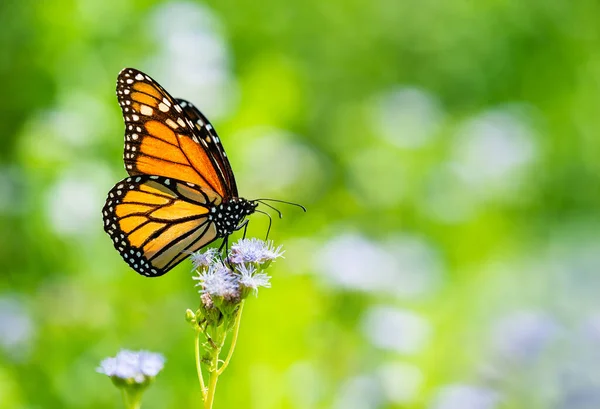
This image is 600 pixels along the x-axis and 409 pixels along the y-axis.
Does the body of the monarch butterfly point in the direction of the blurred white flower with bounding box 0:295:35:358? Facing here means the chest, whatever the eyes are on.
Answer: no

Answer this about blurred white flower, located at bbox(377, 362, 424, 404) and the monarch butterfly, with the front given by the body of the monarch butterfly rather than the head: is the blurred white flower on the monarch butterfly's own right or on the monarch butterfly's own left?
on the monarch butterfly's own left

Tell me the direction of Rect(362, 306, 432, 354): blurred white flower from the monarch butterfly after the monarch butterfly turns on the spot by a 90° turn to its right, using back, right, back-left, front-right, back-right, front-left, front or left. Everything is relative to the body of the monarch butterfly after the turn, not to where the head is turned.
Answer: back-left

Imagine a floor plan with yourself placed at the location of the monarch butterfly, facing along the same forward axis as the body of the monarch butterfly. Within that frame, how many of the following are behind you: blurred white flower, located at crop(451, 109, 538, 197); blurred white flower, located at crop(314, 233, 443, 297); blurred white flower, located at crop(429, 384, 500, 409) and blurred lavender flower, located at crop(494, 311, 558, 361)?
0

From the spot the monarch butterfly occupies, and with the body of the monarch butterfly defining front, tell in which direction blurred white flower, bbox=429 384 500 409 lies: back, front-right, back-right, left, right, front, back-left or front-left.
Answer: front-left

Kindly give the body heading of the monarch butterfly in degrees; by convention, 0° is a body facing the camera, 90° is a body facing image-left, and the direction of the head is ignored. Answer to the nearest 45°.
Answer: approximately 270°

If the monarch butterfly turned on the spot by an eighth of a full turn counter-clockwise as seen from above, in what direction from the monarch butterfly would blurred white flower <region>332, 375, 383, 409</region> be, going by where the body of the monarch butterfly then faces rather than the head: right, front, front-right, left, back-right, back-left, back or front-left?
front

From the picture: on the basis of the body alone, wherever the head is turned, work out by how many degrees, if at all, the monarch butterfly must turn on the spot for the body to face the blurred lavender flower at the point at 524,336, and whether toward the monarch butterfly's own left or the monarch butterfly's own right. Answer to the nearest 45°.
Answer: approximately 45° to the monarch butterfly's own left
